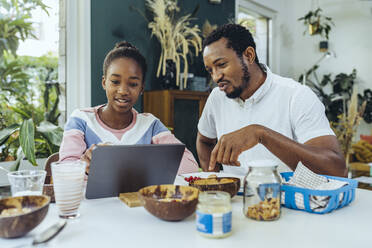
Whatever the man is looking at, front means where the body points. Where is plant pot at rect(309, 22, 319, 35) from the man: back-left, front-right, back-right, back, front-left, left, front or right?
back-right

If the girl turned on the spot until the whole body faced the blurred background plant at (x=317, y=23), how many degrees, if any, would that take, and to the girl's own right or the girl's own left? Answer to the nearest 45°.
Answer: approximately 135° to the girl's own left

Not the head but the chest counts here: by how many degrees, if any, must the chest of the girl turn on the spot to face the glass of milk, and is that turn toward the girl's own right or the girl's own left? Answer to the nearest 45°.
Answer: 0° — they already face it

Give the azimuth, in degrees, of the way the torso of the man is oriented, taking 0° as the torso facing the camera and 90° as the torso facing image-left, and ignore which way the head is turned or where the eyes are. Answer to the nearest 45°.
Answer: approximately 45°

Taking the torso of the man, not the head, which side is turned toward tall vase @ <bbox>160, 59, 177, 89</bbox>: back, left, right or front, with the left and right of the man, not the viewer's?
right

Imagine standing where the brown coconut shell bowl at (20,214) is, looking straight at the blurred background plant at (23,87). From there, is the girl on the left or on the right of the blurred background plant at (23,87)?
right

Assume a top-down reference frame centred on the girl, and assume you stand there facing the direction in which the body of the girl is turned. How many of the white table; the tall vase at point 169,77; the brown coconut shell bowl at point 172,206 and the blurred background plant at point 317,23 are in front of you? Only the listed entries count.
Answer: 2

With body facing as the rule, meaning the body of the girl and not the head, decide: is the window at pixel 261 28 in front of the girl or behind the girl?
behind

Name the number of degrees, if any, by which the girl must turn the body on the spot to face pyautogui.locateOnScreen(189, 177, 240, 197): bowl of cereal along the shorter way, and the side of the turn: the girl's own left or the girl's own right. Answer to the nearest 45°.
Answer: approximately 45° to the girl's own left

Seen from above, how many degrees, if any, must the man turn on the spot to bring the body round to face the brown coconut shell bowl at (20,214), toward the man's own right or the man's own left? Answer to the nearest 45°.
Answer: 0° — they already face it

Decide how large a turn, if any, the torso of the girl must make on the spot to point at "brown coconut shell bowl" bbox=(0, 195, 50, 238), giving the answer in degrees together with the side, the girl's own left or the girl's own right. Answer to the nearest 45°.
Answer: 0° — they already face it
